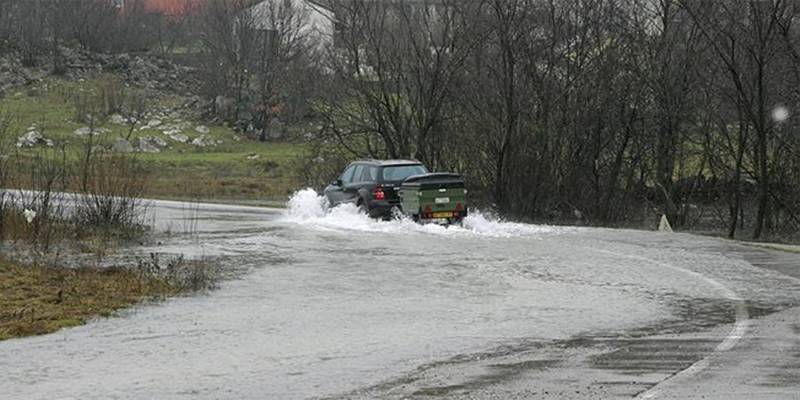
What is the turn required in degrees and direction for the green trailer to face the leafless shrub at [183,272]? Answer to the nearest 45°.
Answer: approximately 90° to its left

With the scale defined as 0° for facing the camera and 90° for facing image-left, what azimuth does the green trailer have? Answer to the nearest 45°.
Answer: approximately 135°

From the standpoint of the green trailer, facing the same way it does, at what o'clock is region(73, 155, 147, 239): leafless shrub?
The leafless shrub is roughly at 10 o'clock from the green trailer.
